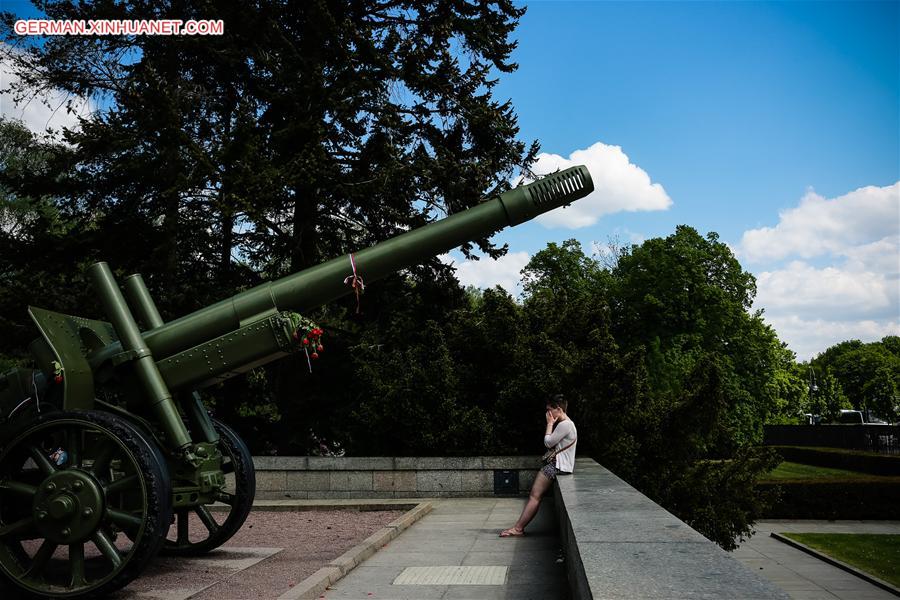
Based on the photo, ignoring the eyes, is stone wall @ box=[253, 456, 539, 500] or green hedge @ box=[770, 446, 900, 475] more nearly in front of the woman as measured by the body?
the stone wall

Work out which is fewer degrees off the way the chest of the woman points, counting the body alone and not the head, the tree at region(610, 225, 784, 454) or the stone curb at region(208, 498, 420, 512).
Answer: the stone curb

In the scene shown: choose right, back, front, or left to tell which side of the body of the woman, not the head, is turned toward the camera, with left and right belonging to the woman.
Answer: left

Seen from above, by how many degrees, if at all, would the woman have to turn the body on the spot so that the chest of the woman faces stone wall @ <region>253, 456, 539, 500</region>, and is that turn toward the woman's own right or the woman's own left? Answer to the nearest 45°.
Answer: approximately 45° to the woman's own right

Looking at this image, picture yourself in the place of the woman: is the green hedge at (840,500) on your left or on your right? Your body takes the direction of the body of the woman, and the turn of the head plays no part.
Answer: on your right

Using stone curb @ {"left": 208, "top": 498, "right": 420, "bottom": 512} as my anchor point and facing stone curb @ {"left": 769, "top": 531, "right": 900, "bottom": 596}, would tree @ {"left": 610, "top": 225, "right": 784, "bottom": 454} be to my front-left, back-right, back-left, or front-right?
front-left

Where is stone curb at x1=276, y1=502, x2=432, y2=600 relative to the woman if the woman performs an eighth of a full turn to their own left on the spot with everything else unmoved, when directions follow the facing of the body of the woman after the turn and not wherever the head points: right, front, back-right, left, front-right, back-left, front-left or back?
front

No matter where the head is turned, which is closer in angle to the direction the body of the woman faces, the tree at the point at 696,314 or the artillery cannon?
the artillery cannon
